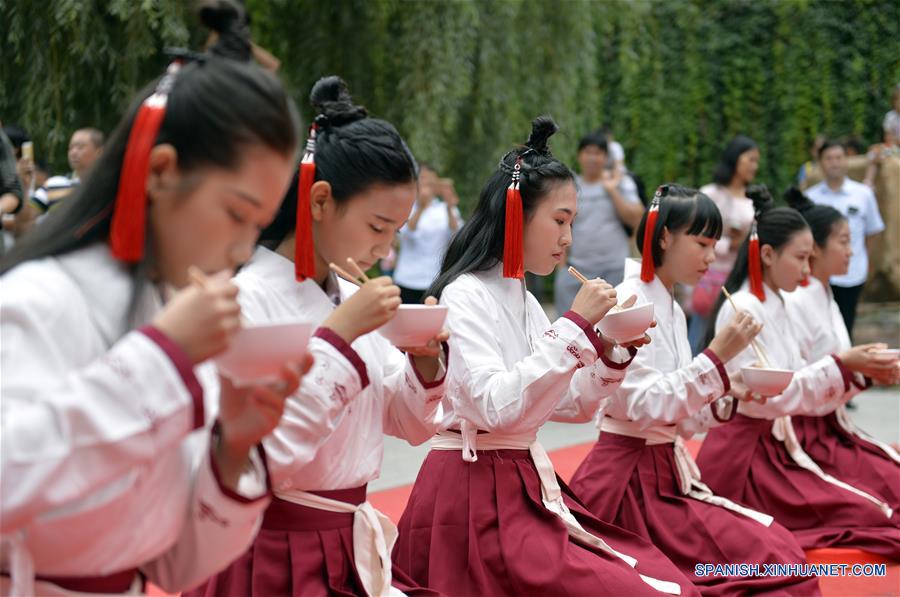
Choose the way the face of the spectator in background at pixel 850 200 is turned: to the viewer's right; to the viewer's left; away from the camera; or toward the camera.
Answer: toward the camera

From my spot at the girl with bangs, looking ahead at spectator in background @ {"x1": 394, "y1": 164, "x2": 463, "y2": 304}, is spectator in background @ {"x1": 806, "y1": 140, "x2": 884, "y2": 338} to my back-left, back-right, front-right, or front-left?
front-right

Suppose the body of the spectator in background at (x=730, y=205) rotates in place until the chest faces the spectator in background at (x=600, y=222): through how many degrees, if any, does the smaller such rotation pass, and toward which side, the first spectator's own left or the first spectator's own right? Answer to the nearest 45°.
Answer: approximately 135° to the first spectator's own right

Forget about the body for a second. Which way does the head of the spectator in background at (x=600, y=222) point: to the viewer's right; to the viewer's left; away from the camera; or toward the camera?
toward the camera

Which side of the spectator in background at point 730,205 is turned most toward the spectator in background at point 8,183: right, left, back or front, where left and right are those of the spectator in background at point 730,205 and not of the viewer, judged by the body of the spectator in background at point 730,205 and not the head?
right

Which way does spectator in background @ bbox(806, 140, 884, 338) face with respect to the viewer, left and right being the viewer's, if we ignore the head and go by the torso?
facing the viewer

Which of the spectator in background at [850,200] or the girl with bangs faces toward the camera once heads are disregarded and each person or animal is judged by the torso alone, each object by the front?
the spectator in background

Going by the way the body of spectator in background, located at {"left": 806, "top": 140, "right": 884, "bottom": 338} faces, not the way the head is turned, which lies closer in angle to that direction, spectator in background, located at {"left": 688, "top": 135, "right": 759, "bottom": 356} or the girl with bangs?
the girl with bangs

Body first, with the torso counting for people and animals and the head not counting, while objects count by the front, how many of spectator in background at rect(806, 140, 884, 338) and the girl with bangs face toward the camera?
1

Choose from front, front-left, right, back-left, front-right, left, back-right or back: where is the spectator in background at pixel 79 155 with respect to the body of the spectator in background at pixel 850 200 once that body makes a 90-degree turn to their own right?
front-left

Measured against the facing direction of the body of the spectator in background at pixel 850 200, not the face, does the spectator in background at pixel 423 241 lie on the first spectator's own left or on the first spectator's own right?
on the first spectator's own right
